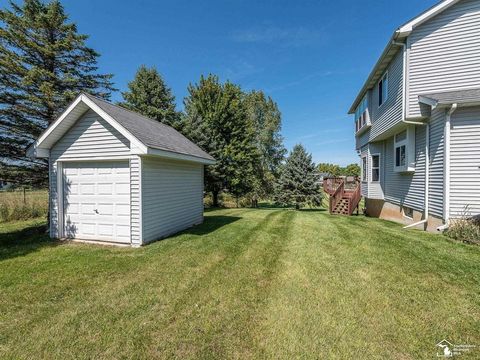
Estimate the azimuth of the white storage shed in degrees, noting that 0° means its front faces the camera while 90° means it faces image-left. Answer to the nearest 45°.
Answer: approximately 45°

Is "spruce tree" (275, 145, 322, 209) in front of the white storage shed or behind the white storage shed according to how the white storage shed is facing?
behind

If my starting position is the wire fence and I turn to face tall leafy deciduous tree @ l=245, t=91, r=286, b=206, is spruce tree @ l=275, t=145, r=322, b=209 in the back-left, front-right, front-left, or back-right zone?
front-right

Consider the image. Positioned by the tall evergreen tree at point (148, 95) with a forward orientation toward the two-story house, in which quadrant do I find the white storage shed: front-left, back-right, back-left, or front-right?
front-right

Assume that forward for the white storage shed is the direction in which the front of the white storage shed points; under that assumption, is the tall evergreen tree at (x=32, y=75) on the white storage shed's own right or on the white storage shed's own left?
on the white storage shed's own right

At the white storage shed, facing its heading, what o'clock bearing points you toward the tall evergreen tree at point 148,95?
The tall evergreen tree is roughly at 5 o'clock from the white storage shed.

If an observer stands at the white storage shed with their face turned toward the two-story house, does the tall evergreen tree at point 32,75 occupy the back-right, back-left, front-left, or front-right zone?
back-left

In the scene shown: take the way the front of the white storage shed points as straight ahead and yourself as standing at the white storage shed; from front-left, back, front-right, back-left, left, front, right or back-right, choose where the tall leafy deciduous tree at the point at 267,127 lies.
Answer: back

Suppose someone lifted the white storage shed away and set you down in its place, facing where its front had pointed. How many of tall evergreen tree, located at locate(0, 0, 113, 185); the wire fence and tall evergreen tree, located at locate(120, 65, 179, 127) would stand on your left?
0

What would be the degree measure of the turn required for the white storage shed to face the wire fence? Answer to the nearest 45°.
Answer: approximately 90° to its right

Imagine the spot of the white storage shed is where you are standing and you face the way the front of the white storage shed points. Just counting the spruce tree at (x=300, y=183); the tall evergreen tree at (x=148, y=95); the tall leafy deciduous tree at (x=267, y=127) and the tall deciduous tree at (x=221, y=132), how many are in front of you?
0

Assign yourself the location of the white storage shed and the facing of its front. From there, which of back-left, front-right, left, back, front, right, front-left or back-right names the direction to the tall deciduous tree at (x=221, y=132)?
back

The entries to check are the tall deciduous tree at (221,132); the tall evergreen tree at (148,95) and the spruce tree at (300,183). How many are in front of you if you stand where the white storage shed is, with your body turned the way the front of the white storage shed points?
0

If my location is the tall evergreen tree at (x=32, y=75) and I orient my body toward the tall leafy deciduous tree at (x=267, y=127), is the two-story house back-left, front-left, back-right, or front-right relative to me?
front-right
